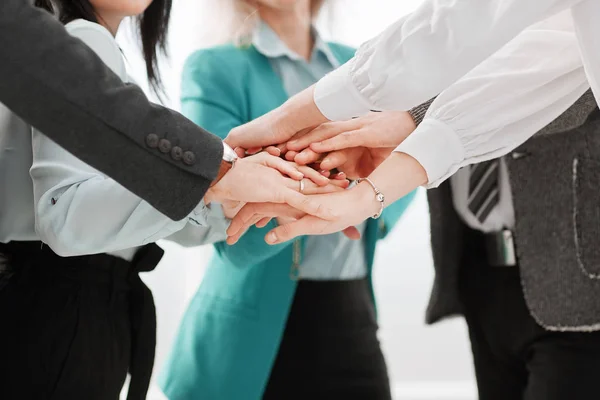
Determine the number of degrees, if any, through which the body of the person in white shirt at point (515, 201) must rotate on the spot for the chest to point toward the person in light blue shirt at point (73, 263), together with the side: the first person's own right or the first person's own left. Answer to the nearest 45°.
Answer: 0° — they already face them

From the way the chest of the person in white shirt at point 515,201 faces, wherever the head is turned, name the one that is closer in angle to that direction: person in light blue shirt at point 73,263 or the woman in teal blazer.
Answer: the person in light blue shirt

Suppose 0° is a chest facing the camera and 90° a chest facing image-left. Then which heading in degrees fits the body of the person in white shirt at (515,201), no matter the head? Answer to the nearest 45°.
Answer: approximately 45°

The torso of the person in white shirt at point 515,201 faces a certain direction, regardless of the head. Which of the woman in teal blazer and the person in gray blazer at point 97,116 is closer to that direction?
the person in gray blazer

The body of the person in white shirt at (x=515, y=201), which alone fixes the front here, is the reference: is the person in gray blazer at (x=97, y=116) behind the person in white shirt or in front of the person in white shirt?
in front
